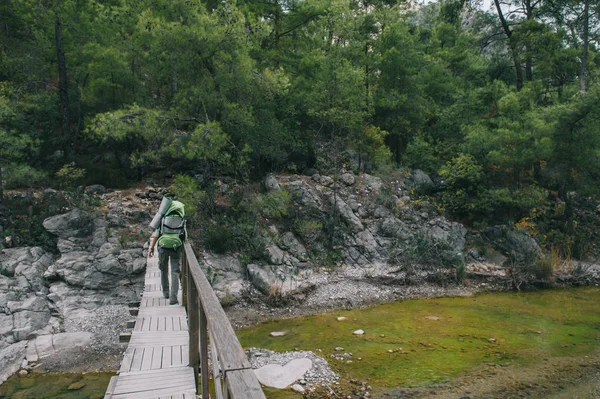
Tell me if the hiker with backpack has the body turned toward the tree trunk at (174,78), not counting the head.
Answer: yes

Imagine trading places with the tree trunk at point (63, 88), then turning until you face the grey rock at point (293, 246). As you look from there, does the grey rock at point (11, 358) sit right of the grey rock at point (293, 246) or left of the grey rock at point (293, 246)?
right

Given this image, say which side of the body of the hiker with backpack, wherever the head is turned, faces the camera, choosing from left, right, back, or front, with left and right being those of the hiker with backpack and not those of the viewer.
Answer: back

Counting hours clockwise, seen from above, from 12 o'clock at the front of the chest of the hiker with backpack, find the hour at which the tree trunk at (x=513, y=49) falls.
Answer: The tree trunk is roughly at 2 o'clock from the hiker with backpack.

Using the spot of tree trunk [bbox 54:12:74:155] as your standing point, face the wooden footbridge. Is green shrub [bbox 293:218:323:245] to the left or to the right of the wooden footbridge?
left

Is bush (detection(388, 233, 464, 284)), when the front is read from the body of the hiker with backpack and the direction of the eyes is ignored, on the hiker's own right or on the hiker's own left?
on the hiker's own right

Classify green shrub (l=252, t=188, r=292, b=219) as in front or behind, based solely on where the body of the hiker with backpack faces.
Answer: in front

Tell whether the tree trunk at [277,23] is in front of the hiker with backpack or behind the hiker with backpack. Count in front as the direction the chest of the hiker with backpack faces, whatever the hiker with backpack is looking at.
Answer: in front
